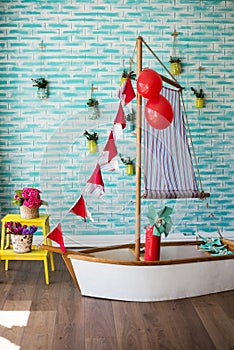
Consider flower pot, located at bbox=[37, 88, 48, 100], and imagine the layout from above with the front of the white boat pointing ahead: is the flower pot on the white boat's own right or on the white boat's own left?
on the white boat's own right

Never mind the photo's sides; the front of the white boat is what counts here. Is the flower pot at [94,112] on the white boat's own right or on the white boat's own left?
on the white boat's own right

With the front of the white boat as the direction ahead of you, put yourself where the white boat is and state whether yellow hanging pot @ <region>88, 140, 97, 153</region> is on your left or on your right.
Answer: on your right

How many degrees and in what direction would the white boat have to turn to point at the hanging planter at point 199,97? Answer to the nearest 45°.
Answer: approximately 90° to its right

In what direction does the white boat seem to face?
to the viewer's left

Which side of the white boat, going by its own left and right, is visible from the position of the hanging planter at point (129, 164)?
right

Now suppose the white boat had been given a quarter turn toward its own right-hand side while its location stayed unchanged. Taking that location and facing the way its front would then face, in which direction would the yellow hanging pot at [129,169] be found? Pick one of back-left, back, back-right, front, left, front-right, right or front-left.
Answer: front
